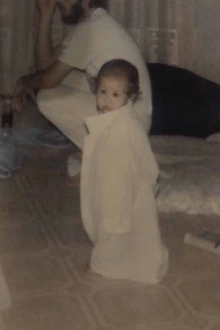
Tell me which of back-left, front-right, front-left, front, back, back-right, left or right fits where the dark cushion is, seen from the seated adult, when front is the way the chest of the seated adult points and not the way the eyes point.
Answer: back-right

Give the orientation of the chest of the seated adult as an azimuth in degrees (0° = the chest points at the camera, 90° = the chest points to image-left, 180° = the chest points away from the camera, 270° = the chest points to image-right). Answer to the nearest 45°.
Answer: approximately 90°
